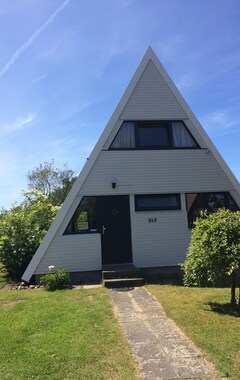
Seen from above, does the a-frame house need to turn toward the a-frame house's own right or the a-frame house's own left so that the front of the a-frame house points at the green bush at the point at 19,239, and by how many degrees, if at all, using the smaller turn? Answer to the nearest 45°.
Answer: approximately 90° to the a-frame house's own right

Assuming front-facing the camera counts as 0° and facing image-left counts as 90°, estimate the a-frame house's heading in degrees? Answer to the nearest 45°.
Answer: approximately 0°
